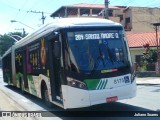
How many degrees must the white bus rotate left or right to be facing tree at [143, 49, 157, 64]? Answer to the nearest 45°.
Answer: approximately 135° to its left

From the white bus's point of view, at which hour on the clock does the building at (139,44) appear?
The building is roughly at 8 o'clock from the white bus.

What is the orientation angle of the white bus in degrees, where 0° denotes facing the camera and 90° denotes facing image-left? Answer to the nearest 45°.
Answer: approximately 315°
